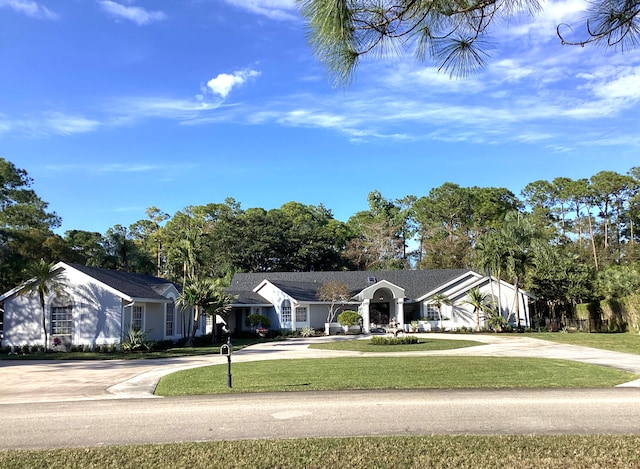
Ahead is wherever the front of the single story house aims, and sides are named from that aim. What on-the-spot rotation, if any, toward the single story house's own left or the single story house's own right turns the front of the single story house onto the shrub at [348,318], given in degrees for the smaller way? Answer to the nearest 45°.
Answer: approximately 45° to the single story house's own right

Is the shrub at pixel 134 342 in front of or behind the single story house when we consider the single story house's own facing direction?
in front

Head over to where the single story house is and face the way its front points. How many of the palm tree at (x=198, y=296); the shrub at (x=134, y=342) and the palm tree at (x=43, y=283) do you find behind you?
0

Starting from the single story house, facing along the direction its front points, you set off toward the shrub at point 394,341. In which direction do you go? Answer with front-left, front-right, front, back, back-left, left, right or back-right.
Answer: front

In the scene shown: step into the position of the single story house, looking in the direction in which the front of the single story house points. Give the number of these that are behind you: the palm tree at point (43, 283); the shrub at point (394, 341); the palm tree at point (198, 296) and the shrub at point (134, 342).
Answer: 0

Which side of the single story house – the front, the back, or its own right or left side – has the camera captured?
front

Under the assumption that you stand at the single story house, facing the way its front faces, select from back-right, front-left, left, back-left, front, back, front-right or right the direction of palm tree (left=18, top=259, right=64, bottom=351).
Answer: front-right

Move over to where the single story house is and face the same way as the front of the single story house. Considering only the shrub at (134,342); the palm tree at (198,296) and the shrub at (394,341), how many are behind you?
0

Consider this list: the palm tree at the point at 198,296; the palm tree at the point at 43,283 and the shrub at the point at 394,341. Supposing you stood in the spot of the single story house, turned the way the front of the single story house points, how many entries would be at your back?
0

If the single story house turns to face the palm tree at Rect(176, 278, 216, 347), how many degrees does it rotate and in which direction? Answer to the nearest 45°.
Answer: approximately 45° to its right

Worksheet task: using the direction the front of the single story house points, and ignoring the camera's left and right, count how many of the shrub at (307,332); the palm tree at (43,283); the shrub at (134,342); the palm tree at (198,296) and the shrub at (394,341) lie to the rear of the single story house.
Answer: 0

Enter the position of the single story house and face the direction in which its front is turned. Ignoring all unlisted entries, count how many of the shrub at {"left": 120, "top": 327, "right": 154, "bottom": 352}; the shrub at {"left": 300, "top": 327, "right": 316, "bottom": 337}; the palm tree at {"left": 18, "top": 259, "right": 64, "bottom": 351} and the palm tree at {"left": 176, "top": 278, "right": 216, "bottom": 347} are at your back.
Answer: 0

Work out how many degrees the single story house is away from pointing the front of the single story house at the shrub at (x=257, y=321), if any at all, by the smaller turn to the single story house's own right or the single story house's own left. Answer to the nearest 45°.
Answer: approximately 45° to the single story house's own right
